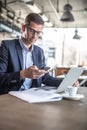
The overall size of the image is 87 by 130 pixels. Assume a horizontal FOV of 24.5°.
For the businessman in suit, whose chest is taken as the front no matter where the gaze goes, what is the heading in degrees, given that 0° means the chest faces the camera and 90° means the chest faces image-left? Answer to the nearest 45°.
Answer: approximately 315°

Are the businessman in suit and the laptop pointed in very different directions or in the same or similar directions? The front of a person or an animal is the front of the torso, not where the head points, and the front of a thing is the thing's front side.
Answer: very different directions

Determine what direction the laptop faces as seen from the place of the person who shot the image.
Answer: facing away from the viewer and to the left of the viewer

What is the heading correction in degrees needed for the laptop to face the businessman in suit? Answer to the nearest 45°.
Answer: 0° — it already faces them
